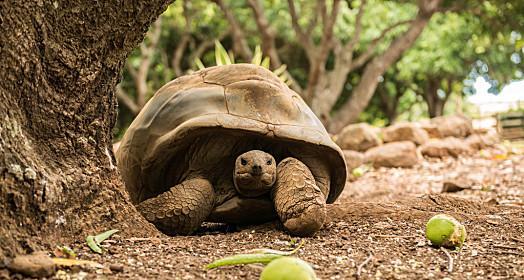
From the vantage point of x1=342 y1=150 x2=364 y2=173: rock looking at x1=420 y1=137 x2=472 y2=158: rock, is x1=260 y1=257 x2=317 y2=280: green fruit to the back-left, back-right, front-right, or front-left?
back-right

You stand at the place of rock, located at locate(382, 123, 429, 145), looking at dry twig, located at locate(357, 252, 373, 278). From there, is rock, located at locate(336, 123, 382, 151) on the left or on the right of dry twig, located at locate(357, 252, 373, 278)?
right

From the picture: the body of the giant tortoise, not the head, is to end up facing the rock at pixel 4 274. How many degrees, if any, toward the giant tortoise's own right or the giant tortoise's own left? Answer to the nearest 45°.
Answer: approximately 45° to the giant tortoise's own right

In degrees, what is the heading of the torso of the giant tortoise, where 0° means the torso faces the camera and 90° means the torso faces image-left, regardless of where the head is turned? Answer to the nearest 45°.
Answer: approximately 0°

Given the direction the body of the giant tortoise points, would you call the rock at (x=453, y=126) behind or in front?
behind

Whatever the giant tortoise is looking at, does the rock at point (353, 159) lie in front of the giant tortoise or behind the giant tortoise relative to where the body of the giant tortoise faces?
behind

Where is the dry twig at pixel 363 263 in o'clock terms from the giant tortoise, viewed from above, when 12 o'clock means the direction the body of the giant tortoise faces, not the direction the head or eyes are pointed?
The dry twig is roughly at 11 o'clock from the giant tortoise.

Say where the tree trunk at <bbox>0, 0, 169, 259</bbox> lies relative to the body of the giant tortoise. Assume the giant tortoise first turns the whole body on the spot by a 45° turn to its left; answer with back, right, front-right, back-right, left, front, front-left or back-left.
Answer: right

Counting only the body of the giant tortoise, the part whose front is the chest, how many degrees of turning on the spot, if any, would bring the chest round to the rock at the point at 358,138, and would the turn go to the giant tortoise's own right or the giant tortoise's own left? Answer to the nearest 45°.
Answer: approximately 180°

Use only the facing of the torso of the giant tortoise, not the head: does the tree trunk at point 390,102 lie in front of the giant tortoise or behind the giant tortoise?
behind

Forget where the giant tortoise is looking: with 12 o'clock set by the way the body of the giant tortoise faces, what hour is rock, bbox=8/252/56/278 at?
The rock is roughly at 1 o'clock from the giant tortoise.

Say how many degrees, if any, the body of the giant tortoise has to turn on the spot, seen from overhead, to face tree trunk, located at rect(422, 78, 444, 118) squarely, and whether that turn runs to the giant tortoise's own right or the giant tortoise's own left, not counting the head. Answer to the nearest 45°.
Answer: approximately 180°

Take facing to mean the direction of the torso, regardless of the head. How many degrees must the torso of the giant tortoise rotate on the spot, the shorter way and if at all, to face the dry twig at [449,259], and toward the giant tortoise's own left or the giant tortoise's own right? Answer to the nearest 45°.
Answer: approximately 45° to the giant tortoise's own left

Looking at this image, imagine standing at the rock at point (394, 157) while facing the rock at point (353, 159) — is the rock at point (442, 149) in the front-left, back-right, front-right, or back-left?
back-right

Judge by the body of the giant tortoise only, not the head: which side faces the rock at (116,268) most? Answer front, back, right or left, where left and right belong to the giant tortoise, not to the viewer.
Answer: front
